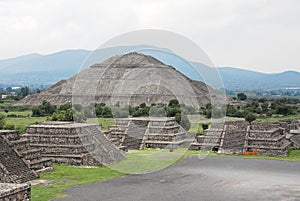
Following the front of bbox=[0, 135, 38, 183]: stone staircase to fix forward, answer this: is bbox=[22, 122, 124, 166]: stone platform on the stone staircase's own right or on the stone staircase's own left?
on the stone staircase's own left

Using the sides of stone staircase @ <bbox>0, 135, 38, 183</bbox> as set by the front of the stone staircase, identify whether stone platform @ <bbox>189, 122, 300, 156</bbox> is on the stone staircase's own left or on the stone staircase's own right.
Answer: on the stone staircase's own left

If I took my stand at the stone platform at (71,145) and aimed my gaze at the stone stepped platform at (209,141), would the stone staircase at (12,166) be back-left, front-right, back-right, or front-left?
back-right

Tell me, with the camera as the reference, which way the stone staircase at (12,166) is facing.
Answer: facing the viewer and to the right of the viewer
